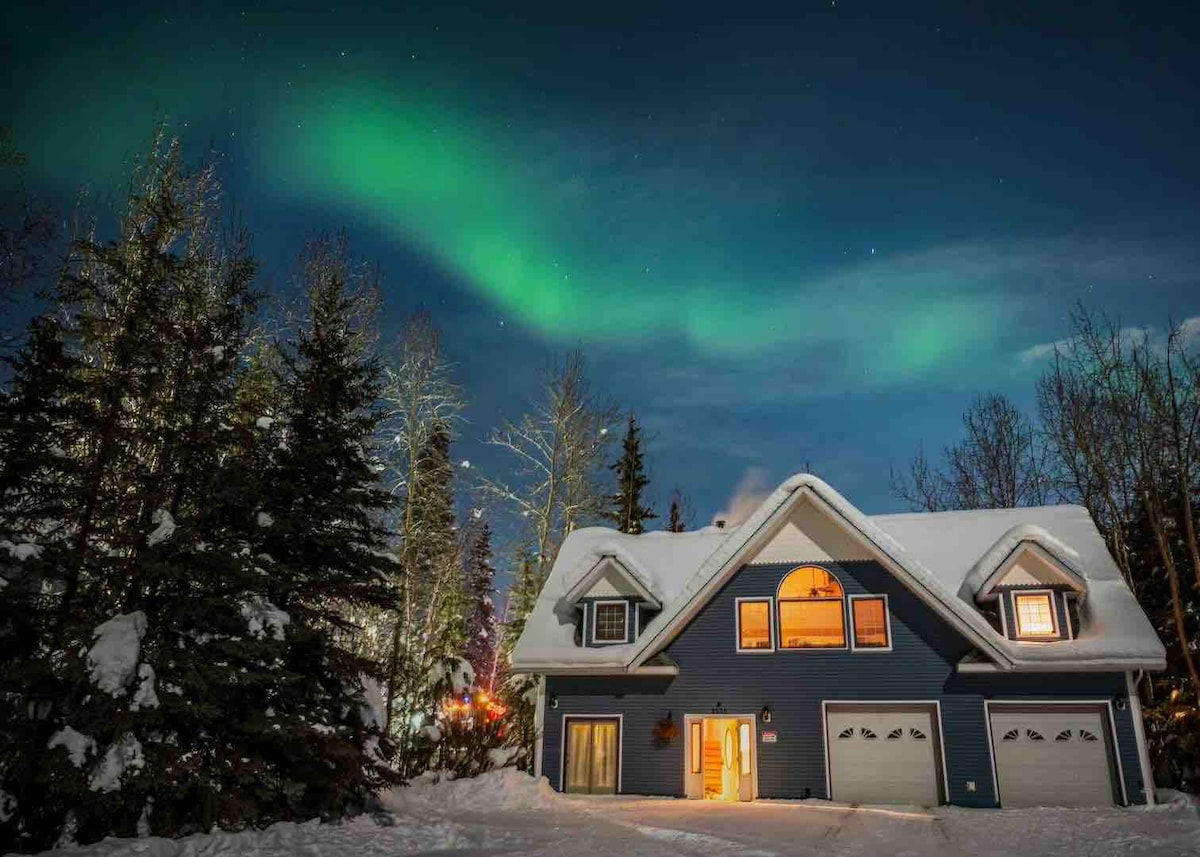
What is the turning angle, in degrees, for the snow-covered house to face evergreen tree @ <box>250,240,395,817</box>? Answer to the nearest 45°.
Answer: approximately 45° to its right

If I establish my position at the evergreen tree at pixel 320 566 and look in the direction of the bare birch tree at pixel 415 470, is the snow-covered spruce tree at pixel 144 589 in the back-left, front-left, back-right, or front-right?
back-left

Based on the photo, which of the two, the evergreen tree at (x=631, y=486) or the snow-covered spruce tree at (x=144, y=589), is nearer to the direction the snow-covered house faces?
the snow-covered spruce tree

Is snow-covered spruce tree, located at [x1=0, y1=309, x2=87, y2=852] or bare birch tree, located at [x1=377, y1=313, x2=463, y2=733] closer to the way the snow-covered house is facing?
the snow-covered spruce tree

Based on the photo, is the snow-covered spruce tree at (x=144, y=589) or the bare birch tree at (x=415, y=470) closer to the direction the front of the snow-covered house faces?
the snow-covered spruce tree

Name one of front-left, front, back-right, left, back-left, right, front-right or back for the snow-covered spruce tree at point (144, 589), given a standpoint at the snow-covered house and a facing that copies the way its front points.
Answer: front-right

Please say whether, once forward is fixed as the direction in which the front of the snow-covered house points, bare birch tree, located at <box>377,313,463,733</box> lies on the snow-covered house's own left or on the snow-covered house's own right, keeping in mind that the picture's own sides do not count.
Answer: on the snow-covered house's own right

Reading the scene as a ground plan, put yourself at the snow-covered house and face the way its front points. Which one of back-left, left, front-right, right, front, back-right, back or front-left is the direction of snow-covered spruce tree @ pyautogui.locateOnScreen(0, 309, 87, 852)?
front-right

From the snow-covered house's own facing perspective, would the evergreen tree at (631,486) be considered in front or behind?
behind

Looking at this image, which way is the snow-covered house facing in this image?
toward the camera
